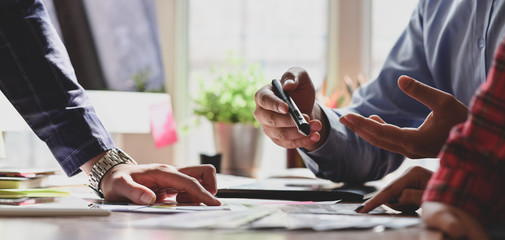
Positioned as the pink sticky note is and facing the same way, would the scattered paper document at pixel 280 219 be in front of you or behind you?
in front

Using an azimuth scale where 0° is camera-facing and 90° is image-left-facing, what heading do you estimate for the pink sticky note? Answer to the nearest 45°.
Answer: approximately 0°

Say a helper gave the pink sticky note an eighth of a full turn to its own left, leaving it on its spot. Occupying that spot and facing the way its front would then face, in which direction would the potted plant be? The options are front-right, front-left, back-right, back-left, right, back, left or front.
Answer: left

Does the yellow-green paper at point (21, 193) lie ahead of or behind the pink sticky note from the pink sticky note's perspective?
ahead

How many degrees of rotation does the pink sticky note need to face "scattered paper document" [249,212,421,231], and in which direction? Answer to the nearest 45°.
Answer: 0° — it already faces it
